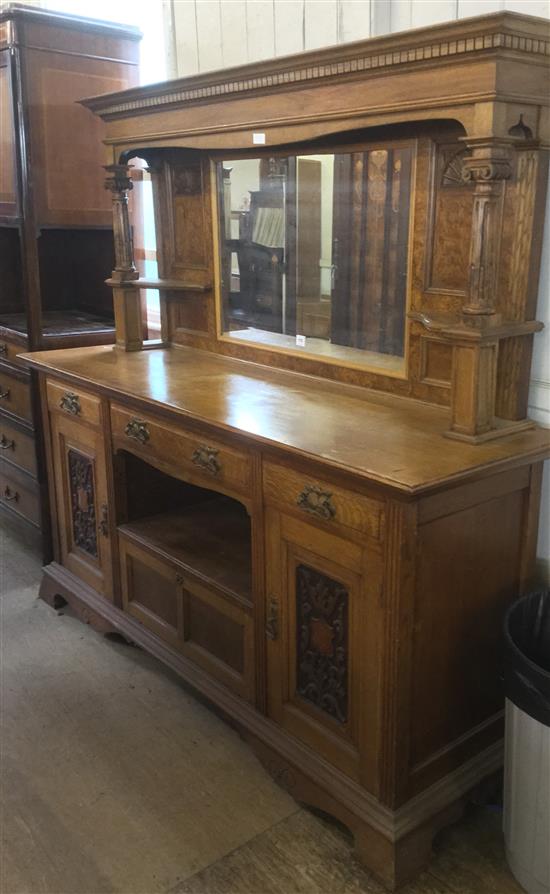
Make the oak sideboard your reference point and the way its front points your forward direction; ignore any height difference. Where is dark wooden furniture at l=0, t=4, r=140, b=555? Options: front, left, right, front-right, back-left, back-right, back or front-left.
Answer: right

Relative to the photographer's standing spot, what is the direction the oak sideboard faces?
facing the viewer and to the left of the viewer
